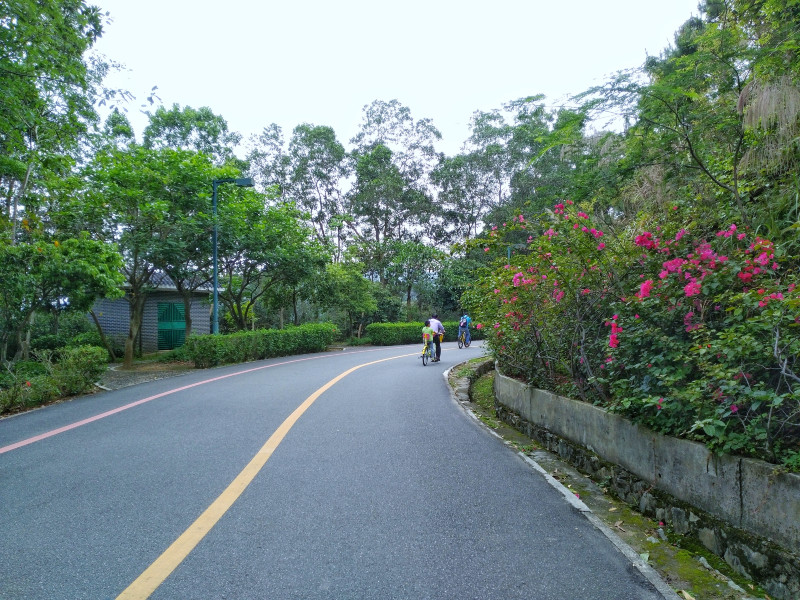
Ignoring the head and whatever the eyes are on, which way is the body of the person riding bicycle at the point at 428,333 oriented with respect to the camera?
away from the camera

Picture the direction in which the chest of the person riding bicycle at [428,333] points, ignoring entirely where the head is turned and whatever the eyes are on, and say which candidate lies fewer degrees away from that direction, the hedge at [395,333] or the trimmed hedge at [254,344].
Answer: the hedge

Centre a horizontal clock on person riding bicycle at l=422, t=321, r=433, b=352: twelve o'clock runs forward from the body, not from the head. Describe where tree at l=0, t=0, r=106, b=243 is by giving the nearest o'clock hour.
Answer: The tree is roughly at 7 o'clock from the person riding bicycle.

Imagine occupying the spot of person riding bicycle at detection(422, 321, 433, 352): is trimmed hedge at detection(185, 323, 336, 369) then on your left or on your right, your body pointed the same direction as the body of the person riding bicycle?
on your left

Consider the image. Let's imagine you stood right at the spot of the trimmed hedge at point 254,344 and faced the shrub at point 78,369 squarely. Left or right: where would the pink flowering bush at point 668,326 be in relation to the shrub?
left

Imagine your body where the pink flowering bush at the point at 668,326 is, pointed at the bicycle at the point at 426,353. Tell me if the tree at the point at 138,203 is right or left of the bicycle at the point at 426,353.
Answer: left

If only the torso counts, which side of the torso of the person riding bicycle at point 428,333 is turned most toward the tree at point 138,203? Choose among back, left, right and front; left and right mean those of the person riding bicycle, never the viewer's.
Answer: left

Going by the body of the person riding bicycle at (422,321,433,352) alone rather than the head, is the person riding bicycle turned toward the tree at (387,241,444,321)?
yes
